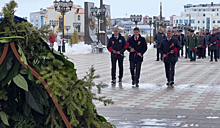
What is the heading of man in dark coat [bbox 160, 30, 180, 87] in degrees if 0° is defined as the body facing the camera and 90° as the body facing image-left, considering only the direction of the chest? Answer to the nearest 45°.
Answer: approximately 0°

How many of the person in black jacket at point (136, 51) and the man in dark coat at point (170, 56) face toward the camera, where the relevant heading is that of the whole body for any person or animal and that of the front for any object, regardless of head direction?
2

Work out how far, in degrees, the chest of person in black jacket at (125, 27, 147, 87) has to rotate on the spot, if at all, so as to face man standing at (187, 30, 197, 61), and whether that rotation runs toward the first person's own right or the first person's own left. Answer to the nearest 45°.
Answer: approximately 180°

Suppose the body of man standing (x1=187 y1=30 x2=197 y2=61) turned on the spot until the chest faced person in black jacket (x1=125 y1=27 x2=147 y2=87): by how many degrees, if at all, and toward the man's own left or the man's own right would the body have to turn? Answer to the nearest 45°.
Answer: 0° — they already face them

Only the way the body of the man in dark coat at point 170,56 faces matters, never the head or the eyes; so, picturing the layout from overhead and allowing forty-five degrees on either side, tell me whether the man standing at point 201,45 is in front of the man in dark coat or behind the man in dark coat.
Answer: behind

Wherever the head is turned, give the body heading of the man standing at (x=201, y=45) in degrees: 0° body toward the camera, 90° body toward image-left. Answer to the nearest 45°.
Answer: approximately 0°

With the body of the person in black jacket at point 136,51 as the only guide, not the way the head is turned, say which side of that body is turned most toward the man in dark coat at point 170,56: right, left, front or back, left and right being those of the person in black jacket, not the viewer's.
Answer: left

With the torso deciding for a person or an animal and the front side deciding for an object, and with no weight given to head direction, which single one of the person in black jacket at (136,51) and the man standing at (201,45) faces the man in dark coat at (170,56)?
the man standing

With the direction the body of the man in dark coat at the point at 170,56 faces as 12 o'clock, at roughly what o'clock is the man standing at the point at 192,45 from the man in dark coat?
The man standing is roughly at 6 o'clock from the man in dark coat.
